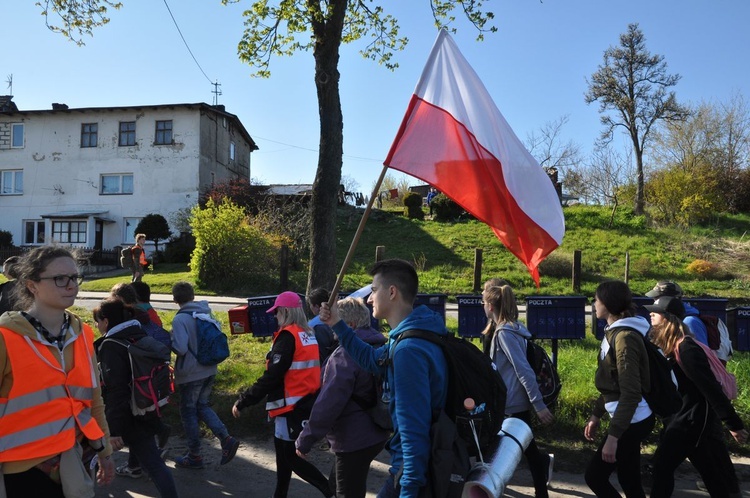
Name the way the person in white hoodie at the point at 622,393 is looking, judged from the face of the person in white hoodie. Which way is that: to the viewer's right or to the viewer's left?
to the viewer's left

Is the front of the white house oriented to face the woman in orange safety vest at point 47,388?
yes

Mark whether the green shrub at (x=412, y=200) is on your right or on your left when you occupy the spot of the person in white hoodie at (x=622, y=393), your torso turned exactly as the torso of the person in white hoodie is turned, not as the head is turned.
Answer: on your right

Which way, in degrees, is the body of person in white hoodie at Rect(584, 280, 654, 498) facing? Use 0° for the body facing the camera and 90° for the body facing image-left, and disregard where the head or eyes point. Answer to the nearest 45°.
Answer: approximately 90°

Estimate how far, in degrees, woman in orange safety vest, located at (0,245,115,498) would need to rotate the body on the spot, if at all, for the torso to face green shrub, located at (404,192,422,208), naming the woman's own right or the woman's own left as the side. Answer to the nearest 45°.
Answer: approximately 90° to the woman's own left

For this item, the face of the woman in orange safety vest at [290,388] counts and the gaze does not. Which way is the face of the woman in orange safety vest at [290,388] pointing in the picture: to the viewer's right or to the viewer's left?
to the viewer's left

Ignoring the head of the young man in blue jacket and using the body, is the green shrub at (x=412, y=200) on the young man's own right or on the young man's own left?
on the young man's own right

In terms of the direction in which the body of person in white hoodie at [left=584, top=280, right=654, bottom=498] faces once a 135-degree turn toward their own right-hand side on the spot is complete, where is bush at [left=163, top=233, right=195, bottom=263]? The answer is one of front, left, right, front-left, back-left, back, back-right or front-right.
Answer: left

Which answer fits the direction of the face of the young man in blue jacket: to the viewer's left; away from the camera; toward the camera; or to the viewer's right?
to the viewer's left

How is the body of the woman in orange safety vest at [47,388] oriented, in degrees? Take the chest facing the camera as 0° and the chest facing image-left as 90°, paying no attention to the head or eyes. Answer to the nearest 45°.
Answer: approximately 315°
